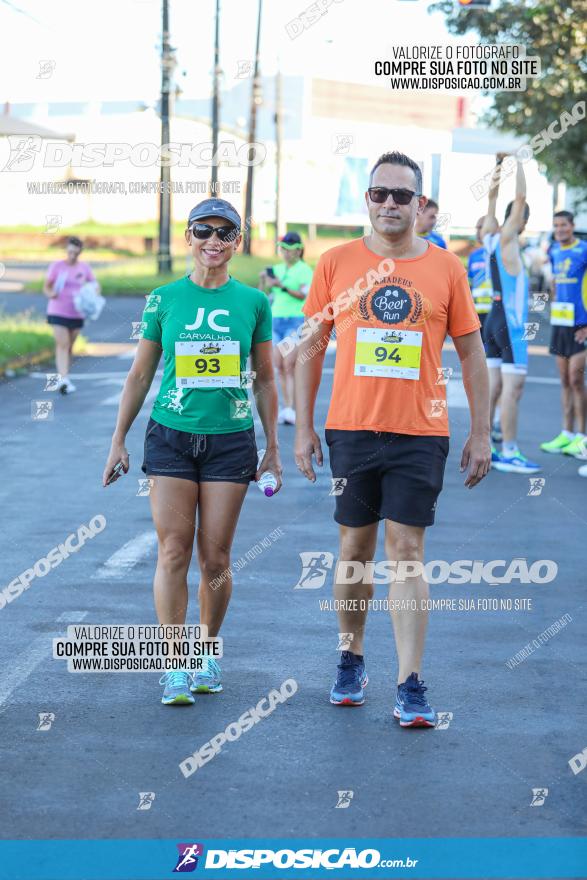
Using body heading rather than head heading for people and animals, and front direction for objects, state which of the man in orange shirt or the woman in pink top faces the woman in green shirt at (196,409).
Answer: the woman in pink top

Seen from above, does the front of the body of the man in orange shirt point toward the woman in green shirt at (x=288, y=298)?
no

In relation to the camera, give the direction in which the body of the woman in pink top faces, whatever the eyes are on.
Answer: toward the camera

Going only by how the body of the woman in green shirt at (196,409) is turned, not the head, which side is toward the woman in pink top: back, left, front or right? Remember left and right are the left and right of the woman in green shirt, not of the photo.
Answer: back

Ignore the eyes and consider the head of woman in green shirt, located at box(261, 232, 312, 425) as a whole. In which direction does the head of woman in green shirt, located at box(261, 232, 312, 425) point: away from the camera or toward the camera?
toward the camera

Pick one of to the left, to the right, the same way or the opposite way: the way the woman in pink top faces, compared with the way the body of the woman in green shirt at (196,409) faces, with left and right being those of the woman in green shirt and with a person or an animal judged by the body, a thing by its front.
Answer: the same way

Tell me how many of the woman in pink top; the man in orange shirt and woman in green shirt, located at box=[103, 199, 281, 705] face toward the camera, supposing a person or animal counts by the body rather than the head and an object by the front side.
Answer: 3

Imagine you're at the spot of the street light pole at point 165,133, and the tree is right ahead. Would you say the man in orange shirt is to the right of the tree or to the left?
right

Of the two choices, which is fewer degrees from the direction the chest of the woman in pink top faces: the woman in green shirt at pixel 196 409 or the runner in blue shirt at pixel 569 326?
the woman in green shirt

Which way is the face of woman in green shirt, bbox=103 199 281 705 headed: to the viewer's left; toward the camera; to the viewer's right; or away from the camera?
toward the camera

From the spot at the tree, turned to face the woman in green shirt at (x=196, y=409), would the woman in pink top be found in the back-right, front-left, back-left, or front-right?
front-right

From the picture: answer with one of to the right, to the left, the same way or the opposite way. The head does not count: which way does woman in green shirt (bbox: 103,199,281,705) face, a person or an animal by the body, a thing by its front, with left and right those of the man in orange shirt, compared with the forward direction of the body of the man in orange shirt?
the same way

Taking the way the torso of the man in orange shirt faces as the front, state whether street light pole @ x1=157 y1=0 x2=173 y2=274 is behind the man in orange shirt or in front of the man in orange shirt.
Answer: behind

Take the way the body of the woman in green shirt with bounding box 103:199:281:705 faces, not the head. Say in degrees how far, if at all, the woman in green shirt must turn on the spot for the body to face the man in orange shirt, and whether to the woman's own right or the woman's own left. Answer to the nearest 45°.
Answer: approximately 90° to the woman's own left

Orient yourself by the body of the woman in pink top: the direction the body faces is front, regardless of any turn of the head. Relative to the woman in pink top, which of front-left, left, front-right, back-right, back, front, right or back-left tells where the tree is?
back-left

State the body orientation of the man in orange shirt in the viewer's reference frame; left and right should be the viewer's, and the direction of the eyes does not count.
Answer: facing the viewer

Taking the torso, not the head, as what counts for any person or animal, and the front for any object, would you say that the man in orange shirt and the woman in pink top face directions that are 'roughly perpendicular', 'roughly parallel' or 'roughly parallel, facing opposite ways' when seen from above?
roughly parallel

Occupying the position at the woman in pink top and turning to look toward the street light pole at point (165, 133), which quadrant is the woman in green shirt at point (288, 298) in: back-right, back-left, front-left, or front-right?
back-right

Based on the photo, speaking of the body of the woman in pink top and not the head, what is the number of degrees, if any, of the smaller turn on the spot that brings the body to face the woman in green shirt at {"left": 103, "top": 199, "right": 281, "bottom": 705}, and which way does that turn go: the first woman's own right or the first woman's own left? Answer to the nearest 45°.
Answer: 0° — they already face them

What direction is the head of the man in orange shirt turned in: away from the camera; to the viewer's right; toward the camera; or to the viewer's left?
toward the camera
